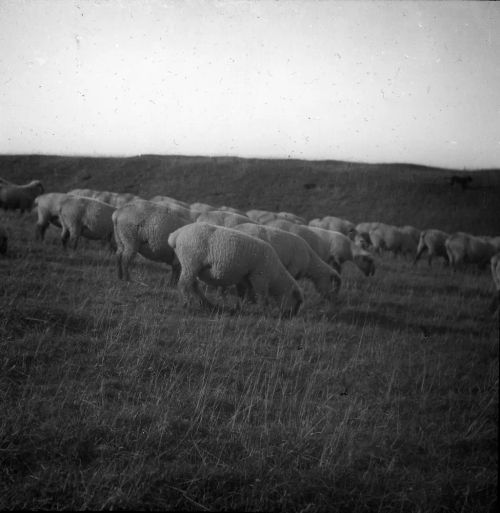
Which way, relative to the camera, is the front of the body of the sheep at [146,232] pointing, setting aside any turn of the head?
to the viewer's right

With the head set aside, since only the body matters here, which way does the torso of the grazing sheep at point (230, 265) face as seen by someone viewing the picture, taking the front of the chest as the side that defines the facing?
to the viewer's right

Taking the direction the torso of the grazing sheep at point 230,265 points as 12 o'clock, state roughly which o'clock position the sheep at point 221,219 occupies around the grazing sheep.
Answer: The sheep is roughly at 9 o'clock from the grazing sheep.

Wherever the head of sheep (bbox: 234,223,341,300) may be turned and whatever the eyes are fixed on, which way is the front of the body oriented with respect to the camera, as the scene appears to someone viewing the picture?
to the viewer's right

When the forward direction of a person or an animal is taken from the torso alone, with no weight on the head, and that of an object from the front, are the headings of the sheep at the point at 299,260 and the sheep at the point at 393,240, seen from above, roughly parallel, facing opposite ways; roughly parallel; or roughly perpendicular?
roughly parallel

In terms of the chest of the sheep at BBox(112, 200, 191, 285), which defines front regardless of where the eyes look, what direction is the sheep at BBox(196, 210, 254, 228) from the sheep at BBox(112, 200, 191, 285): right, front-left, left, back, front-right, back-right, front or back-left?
front-left

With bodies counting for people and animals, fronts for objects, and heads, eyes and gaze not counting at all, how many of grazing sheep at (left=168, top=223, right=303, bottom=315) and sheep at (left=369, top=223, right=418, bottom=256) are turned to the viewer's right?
2

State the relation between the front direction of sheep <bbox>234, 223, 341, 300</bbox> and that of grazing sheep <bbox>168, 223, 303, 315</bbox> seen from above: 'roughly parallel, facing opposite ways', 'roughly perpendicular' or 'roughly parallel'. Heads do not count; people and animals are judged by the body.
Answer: roughly parallel

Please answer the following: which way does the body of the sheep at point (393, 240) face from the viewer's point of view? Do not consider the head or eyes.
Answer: to the viewer's right
